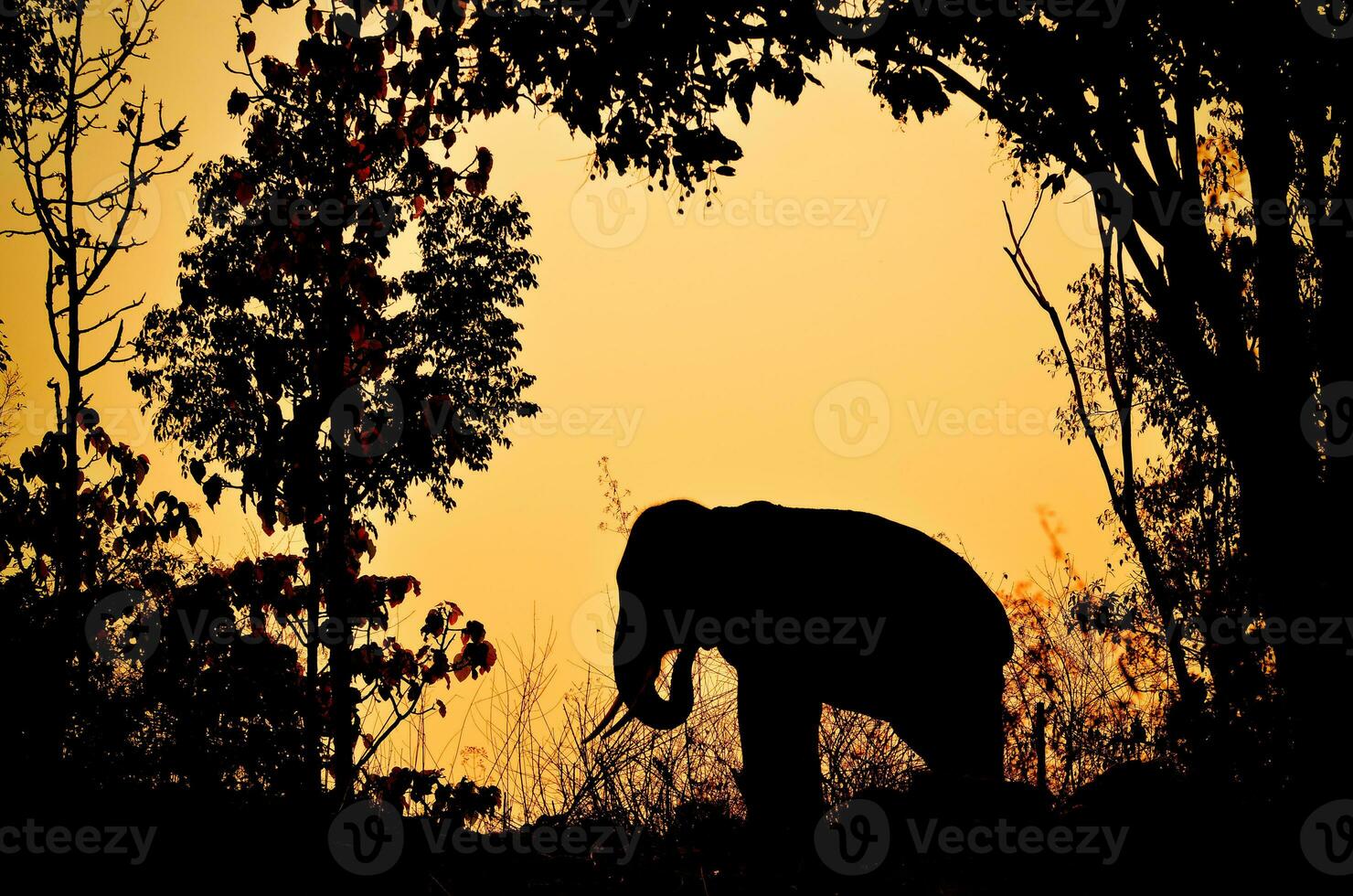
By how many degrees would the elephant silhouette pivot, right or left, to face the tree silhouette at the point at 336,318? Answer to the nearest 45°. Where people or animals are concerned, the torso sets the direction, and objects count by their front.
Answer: approximately 45° to its left

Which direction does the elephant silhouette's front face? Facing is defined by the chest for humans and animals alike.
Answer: to the viewer's left
